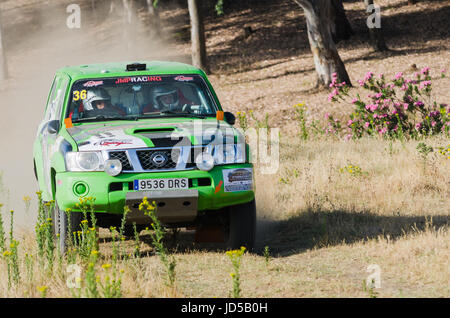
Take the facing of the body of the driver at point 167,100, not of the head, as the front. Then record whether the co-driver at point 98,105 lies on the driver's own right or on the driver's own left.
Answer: on the driver's own right

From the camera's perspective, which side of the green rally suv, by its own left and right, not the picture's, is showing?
front

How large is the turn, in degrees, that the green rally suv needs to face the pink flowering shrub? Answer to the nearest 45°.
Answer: approximately 135° to its left

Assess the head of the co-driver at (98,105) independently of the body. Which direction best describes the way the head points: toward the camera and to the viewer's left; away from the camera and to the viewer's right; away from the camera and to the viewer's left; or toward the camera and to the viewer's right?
toward the camera and to the viewer's right

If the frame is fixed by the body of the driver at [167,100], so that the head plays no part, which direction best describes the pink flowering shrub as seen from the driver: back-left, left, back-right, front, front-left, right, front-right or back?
back-left

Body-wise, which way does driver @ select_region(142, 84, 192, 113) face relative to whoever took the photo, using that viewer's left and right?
facing the viewer
